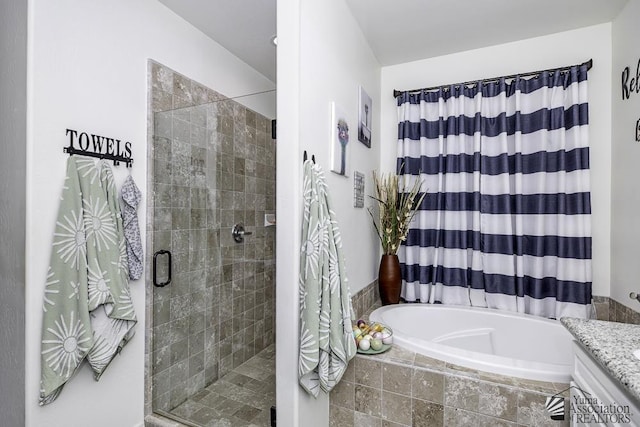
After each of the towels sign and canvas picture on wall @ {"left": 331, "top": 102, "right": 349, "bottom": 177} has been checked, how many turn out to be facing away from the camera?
0

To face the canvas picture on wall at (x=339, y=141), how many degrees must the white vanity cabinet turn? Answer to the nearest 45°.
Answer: approximately 45° to its right

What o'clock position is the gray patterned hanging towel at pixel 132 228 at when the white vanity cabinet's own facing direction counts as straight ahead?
The gray patterned hanging towel is roughly at 1 o'clock from the white vanity cabinet.

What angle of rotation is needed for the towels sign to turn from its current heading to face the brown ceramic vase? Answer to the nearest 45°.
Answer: approximately 45° to its left

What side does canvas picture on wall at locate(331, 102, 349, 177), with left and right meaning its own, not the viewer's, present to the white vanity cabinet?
front

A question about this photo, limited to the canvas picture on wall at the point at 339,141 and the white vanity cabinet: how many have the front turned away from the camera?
0

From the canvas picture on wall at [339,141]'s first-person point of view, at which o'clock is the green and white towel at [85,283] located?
The green and white towel is roughly at 4 o'clock from the canvas picture on wall.

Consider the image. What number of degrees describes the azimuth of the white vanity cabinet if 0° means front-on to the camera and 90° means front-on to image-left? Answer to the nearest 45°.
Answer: approximately 45°
